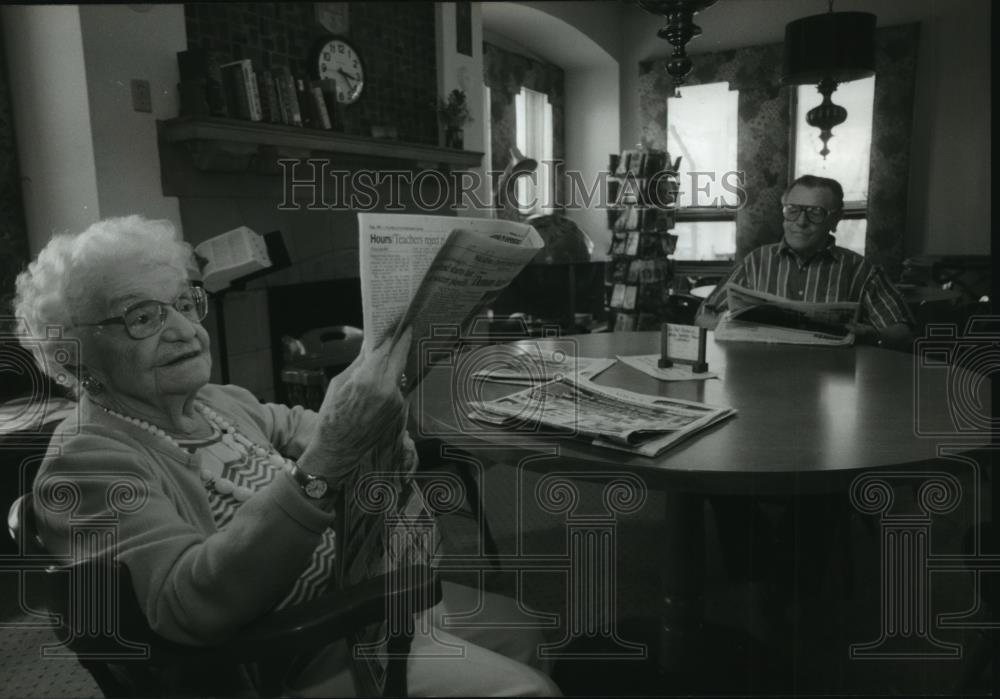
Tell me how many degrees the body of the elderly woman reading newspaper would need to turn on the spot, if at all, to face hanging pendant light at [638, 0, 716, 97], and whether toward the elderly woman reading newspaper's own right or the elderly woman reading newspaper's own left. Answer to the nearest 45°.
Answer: approximately 45° to the elderly woman reading newspaper's own left

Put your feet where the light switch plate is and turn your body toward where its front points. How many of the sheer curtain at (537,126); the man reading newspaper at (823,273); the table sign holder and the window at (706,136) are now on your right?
0

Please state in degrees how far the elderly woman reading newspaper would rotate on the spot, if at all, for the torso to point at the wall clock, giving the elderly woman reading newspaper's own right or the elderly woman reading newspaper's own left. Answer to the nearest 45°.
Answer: approximately 135° to the elderly woman reading newspaper's own left

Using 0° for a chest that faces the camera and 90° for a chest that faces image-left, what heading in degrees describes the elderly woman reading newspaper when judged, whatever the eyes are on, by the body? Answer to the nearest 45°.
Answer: approximately 315°

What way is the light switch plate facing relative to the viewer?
toward the camera

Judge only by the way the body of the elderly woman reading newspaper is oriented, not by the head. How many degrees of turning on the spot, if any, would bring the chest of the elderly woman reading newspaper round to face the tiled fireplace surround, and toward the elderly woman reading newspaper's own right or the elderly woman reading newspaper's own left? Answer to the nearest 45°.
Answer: approximately 135° to the elderly woman reading newspaper's own left

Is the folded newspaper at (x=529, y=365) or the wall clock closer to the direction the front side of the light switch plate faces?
the folded newspaper

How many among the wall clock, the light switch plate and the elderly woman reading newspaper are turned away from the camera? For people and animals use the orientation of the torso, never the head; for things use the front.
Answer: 0

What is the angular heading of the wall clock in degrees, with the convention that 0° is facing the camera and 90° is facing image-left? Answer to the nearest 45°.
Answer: approximately 315°

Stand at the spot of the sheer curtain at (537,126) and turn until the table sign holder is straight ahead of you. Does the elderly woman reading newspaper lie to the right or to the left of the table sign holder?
right

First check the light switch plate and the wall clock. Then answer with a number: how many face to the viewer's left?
0

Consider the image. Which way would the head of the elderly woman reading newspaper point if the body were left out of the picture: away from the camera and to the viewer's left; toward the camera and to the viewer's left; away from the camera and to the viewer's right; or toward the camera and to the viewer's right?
toward the camera and to the viewer's right

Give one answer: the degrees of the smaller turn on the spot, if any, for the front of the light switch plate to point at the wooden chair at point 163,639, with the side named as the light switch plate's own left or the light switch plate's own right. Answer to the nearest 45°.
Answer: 0° — it already faces it

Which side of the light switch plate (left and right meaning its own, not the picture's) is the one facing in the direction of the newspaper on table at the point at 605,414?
front

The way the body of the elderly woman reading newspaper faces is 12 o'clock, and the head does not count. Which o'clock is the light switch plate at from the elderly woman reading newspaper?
The light switch plate is roughly at 7 o'clock from the elderly woman reading newspaper.

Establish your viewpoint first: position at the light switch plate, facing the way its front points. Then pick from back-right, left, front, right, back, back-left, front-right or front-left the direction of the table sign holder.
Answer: front-left
